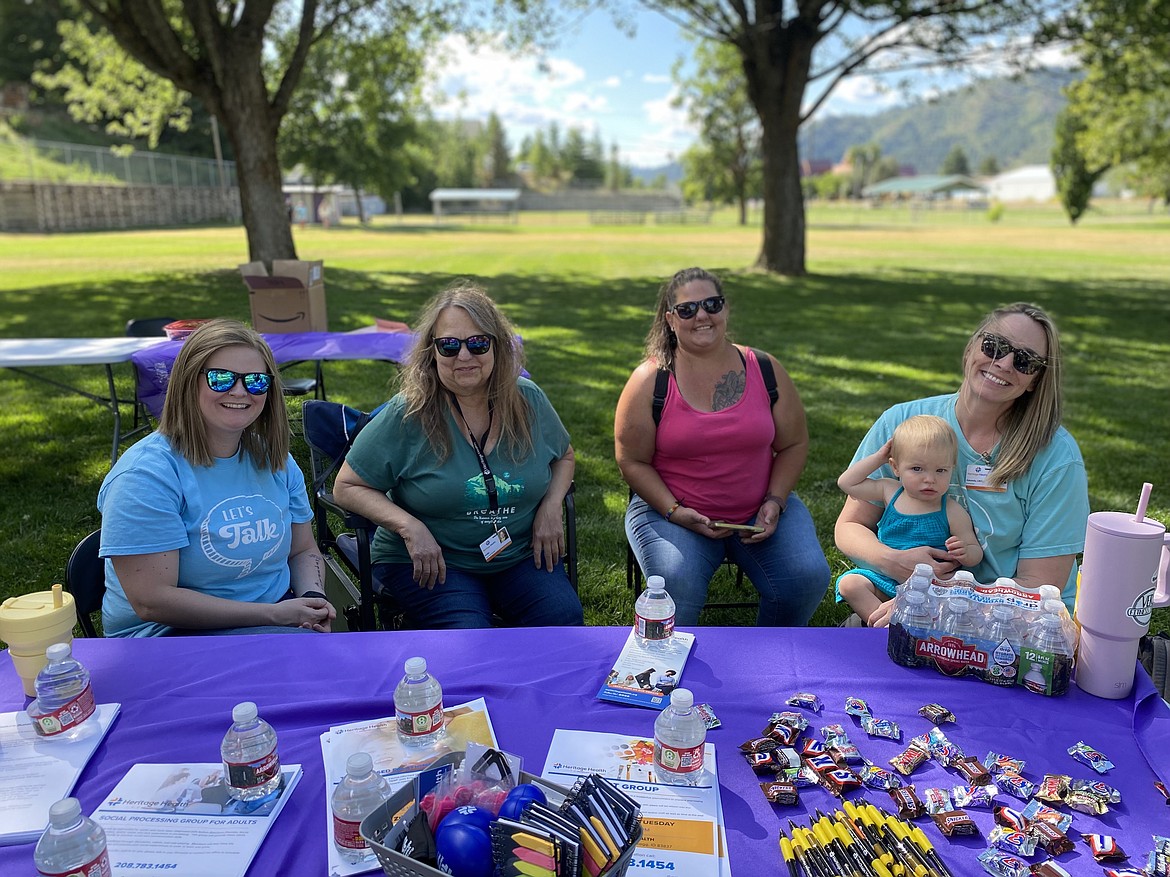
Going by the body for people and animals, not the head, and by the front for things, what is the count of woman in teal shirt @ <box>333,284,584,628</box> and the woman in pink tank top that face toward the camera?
2

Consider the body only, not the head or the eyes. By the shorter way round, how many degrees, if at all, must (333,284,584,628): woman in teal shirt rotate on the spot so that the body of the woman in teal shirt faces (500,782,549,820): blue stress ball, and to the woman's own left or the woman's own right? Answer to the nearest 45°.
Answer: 0° — they already face it

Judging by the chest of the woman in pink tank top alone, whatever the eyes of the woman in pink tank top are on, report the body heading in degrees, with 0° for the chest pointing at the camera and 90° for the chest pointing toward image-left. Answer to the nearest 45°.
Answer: approximately 0°

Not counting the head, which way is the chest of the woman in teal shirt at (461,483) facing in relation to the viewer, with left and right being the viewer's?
facing the viewer

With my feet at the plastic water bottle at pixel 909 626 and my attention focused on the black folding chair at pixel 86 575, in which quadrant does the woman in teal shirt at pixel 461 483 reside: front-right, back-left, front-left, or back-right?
front-right

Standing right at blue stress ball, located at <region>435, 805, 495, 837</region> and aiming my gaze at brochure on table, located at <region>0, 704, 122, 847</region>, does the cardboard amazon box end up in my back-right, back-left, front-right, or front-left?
front-right

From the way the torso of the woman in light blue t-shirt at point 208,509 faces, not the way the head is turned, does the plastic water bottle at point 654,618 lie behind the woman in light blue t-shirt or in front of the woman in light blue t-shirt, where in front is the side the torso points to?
in front

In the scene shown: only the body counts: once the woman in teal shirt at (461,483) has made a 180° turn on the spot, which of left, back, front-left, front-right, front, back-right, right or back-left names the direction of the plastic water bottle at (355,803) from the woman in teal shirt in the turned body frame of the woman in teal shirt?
back

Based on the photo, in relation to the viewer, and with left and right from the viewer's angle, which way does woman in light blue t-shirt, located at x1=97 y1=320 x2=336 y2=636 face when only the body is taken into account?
facing the viewer and to the right of the viewer

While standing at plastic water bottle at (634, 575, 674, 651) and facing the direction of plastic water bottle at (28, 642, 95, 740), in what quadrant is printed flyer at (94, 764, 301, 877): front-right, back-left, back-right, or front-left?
front-left

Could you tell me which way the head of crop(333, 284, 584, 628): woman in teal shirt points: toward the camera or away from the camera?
toward the camera

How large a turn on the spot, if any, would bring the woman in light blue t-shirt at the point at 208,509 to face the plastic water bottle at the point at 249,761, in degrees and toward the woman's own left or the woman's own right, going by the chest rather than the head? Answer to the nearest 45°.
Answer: approximately 45° to the woman's own right

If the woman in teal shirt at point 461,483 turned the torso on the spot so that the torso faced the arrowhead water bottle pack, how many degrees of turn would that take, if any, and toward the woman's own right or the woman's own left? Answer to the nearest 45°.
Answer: approximately 45° to the woman's own left

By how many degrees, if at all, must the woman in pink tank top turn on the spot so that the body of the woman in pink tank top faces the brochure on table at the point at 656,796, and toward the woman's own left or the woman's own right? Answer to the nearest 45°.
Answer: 0° — they already face it
